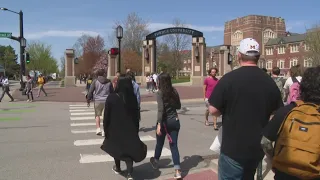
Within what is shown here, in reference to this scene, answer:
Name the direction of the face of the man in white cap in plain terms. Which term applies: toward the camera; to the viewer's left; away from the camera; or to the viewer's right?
away from the camera

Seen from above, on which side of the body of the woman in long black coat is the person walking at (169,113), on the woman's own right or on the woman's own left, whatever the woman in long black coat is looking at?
on the woman's own right

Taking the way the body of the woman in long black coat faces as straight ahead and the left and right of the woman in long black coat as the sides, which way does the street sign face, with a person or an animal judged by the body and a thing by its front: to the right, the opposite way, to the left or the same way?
the opposite way

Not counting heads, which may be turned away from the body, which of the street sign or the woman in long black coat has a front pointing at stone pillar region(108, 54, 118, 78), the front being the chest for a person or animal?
the woman in long black coat

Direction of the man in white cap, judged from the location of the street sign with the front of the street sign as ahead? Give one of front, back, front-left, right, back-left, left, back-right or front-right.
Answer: front

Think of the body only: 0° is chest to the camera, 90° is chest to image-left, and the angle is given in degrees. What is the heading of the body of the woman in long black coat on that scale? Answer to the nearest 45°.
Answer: approximately 180°

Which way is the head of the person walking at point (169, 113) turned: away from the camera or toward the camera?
away from the camera

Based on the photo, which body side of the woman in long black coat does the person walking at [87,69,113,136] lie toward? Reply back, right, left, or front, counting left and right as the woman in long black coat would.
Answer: front

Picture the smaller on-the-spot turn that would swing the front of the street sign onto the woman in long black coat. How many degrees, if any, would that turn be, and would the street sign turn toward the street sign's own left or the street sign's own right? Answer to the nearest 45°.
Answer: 0° — it already faces them

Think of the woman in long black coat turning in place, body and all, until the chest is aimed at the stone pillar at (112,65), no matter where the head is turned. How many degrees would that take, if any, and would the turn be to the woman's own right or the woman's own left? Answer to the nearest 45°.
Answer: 0° — they already face it

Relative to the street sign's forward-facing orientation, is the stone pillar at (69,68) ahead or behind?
behind

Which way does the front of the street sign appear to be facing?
toward the camera

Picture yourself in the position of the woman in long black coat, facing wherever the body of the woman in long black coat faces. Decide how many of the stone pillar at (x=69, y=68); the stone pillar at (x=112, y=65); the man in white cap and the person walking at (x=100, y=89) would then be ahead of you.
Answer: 3

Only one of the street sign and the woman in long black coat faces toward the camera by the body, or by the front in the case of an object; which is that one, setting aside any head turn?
the street sign

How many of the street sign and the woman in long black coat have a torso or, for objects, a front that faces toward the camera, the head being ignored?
1
